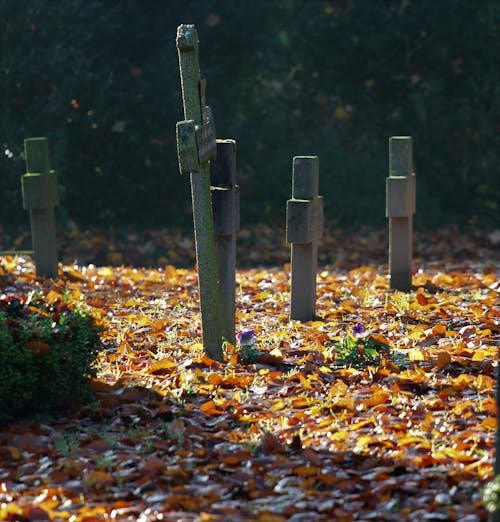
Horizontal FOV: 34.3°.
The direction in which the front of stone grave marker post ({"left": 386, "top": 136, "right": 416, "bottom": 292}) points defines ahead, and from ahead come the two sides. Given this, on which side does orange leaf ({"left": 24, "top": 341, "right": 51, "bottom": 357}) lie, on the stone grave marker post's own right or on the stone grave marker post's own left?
on the stone grave marker post's own right

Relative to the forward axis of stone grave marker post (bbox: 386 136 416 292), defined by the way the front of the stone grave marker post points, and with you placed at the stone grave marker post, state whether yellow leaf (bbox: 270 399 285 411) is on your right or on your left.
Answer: on your right

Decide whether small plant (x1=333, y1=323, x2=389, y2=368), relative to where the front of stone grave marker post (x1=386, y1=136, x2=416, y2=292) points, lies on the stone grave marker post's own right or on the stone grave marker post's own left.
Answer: on the stone grave marker post's own right

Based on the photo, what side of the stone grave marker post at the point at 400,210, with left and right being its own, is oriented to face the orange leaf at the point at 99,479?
right

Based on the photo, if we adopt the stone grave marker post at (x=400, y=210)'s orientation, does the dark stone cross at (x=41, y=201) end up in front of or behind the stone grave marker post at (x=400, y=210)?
behind

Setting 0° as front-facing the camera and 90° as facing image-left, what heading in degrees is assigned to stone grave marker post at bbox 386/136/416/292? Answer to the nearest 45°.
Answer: approximately 270°

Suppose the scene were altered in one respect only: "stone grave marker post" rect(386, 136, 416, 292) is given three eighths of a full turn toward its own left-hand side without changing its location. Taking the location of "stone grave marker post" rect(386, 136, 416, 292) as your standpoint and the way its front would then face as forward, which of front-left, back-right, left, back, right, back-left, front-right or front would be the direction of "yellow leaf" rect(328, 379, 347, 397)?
back-left

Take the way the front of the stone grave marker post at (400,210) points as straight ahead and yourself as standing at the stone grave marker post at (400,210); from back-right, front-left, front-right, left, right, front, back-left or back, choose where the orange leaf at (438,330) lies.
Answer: right

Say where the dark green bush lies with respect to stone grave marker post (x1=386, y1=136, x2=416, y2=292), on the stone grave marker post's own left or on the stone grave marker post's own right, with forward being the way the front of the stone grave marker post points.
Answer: on the stone grave marker post's own right

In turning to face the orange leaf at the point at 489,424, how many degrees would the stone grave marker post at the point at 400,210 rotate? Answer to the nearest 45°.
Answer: approximately 90° to its right

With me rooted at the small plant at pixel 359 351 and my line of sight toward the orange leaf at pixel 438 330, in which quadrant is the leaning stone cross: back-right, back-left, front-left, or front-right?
back-left
